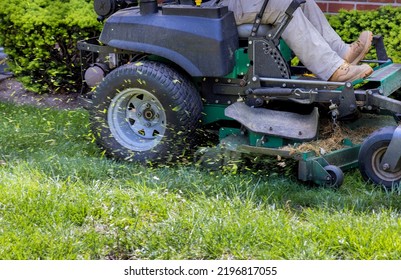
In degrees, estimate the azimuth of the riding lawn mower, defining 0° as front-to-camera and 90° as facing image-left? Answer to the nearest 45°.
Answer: approximately 315°
